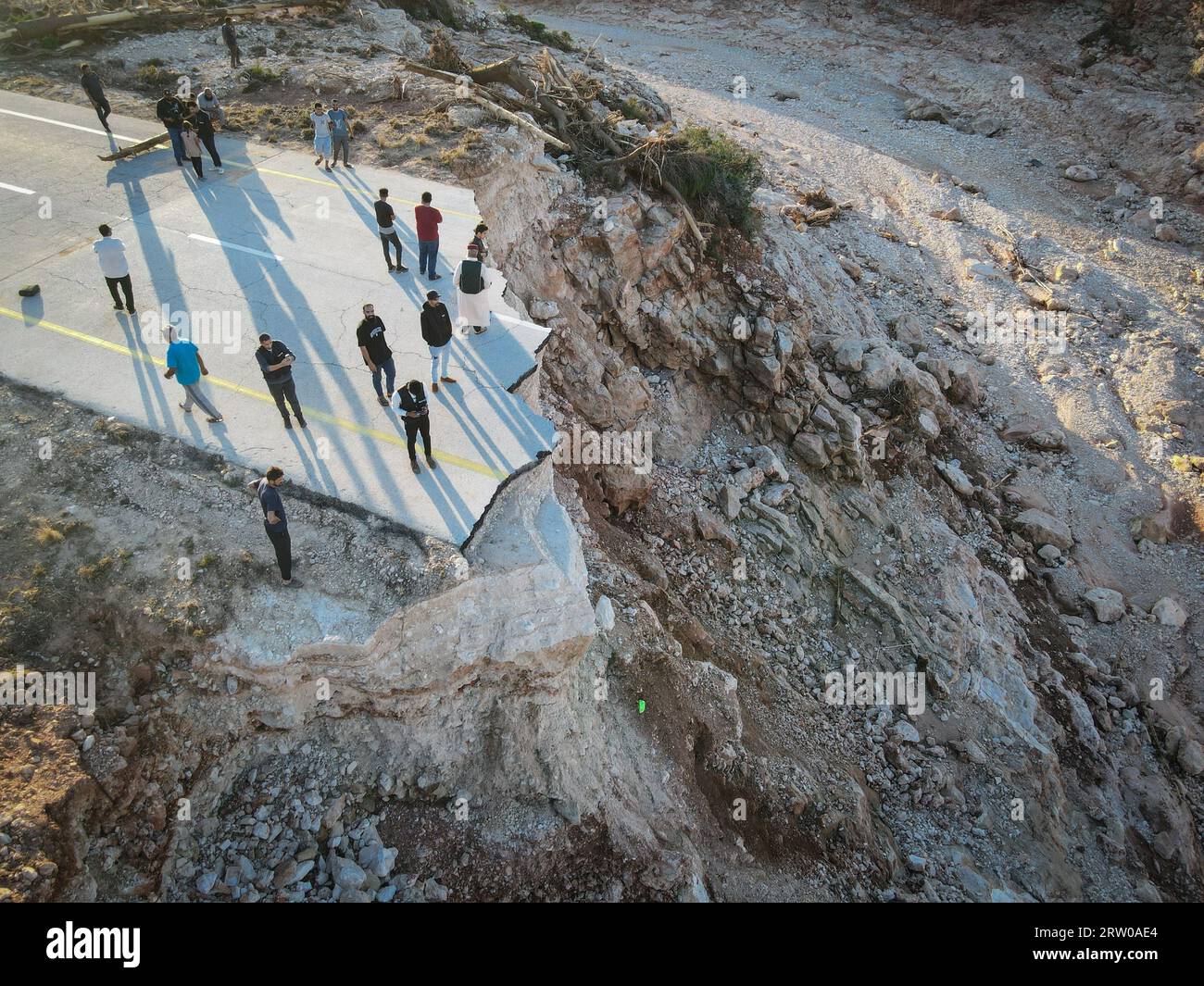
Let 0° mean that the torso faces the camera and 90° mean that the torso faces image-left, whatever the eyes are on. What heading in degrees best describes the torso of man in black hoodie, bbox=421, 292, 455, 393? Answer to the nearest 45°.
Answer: approximately 315°

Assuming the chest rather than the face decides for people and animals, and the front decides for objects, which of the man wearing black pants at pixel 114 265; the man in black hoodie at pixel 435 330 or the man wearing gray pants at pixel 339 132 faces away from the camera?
the man wearing black pants at pixel 114 265

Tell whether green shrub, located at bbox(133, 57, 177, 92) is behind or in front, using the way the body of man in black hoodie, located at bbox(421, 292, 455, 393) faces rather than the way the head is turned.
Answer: behind

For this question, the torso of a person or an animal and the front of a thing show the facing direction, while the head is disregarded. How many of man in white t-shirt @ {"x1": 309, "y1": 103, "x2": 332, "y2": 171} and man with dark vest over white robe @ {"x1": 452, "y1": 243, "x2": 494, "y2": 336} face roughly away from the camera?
1

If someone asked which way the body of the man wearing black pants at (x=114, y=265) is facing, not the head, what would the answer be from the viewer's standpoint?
away from the camera

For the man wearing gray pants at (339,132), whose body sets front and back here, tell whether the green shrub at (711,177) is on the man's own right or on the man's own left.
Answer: on the man's own left

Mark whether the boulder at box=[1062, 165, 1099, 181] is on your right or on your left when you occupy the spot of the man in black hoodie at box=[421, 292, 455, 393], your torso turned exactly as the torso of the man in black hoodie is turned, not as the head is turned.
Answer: on your left

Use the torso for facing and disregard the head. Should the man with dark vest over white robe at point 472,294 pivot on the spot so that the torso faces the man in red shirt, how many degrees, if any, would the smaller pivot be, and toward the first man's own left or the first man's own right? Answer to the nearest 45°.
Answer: approximately 45° to the first man's own left

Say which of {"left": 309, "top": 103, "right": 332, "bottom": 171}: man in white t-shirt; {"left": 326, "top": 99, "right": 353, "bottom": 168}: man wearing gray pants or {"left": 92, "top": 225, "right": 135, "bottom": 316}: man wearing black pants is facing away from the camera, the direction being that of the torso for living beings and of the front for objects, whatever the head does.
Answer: {"left": 92, "top": 225, "right": 135, "bottom": 316}: man wearing black pants

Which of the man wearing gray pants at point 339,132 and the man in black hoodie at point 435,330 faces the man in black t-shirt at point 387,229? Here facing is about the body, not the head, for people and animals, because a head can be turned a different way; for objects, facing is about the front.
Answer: the man wearing gray pants

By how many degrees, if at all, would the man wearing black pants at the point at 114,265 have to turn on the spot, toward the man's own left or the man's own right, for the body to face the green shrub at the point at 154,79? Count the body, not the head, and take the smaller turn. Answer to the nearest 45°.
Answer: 0° — they already face it

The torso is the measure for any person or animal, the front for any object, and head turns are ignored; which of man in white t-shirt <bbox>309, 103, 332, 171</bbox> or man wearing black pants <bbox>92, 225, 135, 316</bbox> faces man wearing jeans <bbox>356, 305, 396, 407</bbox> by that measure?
the man in white t-shirt

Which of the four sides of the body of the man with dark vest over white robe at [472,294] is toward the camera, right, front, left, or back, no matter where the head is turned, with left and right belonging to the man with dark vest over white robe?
back

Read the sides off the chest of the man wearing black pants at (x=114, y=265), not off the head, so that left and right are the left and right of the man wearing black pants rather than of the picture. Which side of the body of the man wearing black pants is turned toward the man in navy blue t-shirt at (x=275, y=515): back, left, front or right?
back

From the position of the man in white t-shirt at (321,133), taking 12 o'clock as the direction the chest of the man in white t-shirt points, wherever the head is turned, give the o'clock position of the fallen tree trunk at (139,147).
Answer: The fallen tree trunk is roughly at 4 o'clock from the man in white t-shirt.
